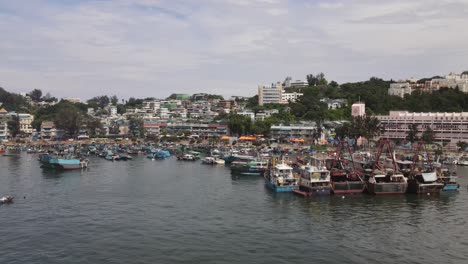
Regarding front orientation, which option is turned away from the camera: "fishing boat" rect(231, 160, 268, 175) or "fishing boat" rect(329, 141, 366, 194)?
"fishing boat" rect(329, 141, 366, 194)

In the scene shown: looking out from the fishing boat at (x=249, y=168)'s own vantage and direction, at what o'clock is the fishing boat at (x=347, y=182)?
the fishing boat at (x=347, y=182) is roughly at 8 o'clock from the fishing boat at (x=249, y=168).

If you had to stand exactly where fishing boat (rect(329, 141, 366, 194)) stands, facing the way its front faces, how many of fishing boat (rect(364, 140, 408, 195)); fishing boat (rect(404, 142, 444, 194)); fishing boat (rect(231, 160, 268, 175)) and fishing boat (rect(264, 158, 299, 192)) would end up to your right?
2

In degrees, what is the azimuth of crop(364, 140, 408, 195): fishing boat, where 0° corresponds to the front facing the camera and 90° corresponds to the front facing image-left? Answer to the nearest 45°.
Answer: approximately 180°

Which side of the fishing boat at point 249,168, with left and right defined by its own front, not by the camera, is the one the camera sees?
left

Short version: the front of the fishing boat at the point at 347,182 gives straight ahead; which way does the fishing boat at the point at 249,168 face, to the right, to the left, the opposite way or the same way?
to the left

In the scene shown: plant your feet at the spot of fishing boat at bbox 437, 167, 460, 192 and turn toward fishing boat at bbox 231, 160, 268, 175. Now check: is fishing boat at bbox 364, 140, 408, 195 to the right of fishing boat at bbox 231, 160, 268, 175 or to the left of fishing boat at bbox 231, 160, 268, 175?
left

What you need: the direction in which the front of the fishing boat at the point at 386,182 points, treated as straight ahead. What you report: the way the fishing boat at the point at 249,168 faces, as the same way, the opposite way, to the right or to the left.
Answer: to the left

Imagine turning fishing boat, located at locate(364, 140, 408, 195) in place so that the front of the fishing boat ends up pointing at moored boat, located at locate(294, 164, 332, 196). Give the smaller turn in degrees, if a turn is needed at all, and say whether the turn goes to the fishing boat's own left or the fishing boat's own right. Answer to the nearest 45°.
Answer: approximately 135° to the fishing boat's own left

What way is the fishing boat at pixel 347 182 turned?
away from the camera

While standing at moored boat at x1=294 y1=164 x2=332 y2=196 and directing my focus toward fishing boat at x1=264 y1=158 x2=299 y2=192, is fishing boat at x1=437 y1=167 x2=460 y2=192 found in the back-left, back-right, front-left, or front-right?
back-right

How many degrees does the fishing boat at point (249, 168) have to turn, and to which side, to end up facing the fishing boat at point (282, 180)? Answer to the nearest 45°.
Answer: approximately 90° to its left

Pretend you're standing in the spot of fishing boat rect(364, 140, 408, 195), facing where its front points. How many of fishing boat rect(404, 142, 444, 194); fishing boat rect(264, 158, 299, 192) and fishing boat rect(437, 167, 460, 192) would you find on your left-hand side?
1

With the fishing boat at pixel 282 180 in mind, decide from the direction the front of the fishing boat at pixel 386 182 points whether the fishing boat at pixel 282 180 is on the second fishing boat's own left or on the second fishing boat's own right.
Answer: on the second fishing boat's own left
